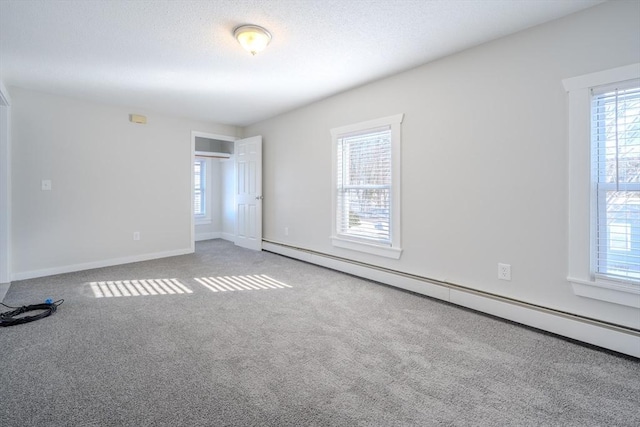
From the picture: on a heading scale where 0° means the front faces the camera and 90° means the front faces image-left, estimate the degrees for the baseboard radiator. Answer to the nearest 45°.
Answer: approximately 45°

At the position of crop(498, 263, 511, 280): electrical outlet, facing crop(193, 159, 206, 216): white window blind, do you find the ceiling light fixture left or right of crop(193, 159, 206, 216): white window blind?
left

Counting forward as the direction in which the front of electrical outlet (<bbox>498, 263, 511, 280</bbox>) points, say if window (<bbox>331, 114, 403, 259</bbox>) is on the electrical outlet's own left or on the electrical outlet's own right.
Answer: on the electrical outlet's own right

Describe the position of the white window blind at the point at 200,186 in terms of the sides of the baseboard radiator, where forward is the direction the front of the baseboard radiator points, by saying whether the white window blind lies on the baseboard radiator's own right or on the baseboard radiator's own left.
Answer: on the baseboard radiator's own right

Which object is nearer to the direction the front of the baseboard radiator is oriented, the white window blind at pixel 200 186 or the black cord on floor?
the black cord on floor

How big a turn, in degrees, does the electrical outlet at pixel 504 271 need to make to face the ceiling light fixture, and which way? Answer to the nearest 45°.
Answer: approximately 45° to its right
